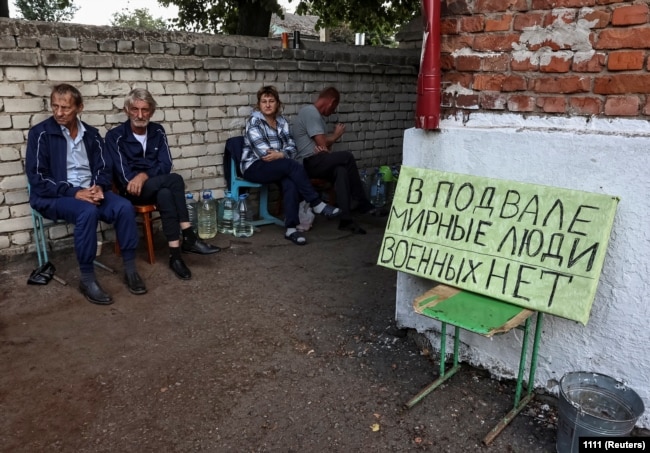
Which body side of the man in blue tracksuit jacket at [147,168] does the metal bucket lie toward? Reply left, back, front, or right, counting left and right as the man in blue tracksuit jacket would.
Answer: front

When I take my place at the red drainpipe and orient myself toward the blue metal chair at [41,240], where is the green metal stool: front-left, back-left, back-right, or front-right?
back-left

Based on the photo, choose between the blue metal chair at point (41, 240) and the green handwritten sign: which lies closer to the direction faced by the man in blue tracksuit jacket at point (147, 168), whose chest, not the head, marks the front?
the green handwritten sign

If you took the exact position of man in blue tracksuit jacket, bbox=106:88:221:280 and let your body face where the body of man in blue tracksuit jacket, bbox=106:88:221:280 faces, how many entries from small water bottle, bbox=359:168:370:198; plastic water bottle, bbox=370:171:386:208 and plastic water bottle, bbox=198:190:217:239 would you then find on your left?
3

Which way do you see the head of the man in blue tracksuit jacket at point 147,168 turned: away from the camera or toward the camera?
toward the camera

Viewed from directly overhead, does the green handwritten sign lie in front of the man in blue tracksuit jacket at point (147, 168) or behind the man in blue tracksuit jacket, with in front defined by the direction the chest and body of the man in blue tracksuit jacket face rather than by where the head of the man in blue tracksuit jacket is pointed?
in front

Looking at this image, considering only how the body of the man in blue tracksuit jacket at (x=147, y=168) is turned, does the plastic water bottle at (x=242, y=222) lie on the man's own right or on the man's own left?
on the man's own left

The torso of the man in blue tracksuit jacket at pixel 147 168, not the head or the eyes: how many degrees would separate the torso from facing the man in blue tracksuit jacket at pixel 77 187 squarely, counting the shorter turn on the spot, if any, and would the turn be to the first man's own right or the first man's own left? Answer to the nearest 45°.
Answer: approximately 90° to the first man's own right

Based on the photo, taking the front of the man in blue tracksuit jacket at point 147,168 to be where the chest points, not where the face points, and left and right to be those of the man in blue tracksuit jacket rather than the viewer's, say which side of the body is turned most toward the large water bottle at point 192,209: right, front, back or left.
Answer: left

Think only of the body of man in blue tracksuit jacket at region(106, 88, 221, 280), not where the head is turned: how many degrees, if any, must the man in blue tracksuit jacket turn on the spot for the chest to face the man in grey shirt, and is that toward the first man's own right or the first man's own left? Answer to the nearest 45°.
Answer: approximately 90° to the first man's own left

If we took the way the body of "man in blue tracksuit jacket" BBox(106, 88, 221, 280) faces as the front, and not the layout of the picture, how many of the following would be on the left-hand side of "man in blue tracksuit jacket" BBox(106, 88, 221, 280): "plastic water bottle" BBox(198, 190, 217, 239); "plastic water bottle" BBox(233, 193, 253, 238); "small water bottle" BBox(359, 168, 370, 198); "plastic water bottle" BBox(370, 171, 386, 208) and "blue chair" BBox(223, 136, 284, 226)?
5

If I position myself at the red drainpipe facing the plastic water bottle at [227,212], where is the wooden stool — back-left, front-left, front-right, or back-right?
front-left

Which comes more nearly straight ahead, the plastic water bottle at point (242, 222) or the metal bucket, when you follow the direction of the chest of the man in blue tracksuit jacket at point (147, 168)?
the metal bucket

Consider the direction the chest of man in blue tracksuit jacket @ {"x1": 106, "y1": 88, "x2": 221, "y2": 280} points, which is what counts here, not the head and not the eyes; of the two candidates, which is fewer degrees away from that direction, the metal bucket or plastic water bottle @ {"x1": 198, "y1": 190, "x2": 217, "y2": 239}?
the metal bucket

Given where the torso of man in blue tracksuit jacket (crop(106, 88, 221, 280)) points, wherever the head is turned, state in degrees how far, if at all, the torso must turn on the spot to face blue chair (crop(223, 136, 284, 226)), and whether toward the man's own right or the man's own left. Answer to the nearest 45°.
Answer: approximately 90° to the man's own left

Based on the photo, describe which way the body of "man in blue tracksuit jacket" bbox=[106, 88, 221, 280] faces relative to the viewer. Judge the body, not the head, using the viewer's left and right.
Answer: facing the viewer and to the right of the viewer
